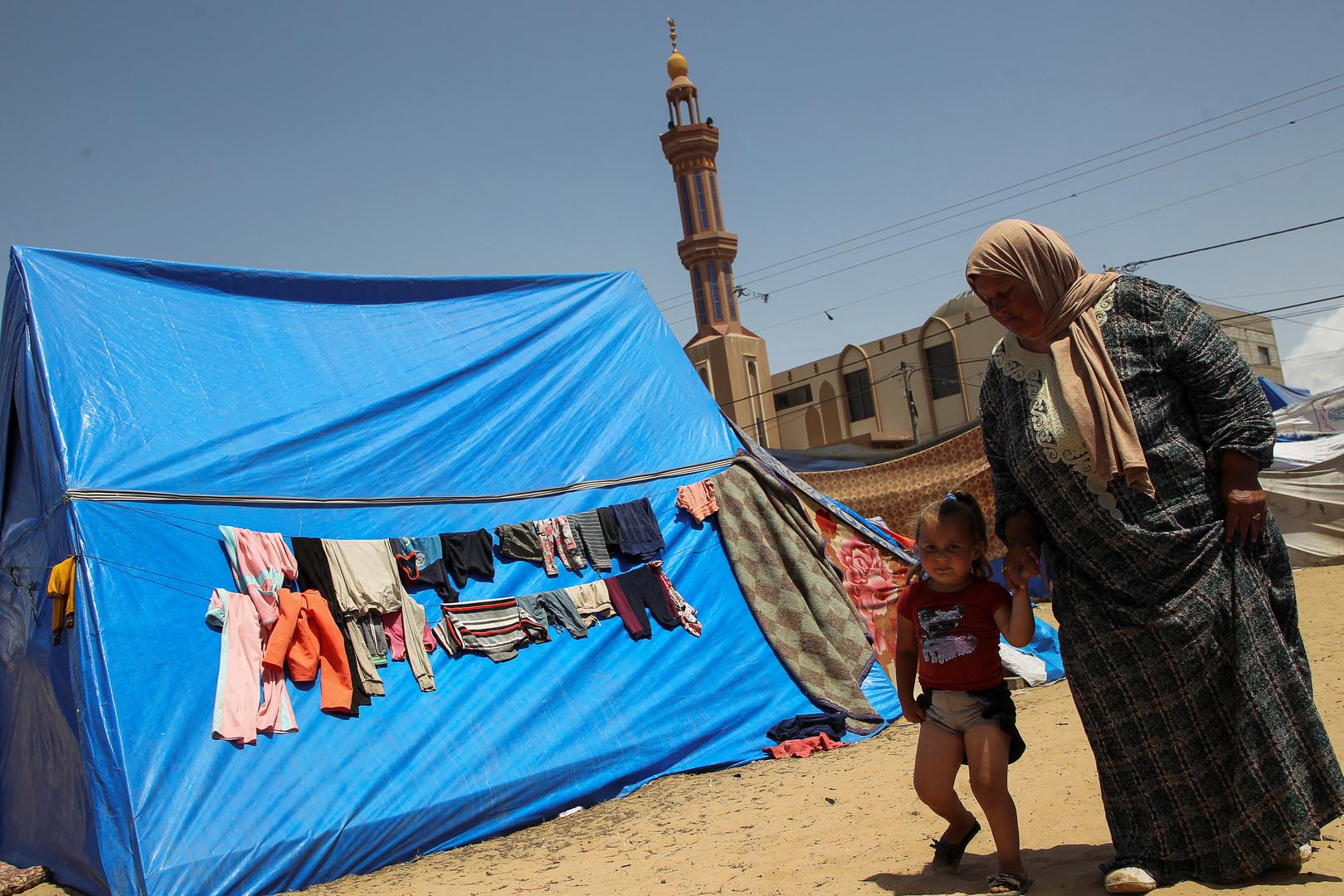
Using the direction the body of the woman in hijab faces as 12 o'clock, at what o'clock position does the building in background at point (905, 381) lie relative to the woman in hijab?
The building in background is roughly at 4 o'clock from the woman in hijab.

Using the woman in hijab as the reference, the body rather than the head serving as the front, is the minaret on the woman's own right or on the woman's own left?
on the woman's own right

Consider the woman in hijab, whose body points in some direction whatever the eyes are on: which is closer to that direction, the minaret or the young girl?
the young girl

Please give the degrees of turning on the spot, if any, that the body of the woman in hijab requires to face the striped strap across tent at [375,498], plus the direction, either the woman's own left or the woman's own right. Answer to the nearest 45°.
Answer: approximately 45° to the woman's own right

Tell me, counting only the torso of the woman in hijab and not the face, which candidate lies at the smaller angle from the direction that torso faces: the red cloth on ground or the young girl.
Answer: the young girl

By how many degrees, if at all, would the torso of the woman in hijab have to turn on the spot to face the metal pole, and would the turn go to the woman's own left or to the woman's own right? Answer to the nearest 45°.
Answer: approximately 135° to the woman's own right

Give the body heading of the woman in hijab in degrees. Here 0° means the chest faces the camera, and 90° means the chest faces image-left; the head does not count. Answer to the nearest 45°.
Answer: approximately 45°

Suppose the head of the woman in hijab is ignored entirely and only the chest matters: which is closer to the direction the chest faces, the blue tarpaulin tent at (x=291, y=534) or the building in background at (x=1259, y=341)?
the blue tarpaulin tent

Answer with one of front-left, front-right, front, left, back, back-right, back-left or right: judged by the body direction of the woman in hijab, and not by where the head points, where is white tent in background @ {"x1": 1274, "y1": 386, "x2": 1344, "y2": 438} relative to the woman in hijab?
back-right

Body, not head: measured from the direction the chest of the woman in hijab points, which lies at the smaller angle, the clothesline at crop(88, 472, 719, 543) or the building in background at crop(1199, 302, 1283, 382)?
the clothesline
